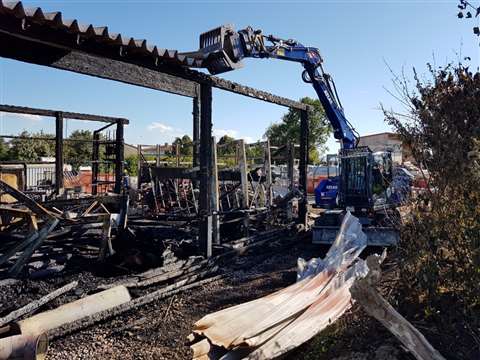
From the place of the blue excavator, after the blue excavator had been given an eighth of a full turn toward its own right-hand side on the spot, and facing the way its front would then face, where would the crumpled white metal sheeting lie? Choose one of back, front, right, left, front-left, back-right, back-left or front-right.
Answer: left

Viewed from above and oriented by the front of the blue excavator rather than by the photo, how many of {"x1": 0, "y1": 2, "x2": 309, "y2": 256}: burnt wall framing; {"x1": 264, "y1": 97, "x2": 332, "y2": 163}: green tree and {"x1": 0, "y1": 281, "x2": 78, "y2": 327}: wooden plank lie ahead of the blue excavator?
2

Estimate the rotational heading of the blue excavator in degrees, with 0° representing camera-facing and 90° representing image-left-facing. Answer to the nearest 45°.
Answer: approximately 45°

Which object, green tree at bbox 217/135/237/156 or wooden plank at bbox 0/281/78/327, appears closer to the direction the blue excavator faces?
the wooden plank

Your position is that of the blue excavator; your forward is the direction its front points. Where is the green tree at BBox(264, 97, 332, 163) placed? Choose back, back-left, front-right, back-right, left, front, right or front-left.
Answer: back-right

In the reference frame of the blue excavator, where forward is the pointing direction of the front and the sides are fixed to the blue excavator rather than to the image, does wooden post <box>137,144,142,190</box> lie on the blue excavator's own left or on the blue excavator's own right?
on the blue excavator's own right

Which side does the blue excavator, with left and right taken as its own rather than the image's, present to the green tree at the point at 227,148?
right

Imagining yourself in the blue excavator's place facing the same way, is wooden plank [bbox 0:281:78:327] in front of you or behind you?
in front
